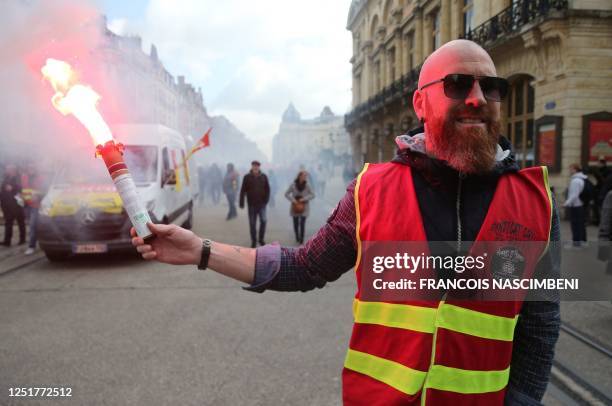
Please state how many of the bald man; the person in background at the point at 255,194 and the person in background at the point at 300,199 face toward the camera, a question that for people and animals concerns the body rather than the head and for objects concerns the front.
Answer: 3

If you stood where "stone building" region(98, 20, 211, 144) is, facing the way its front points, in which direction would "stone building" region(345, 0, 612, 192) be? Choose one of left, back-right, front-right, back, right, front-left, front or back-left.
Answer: front-right

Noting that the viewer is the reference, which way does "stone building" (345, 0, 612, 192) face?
facing the viewer and to the left of the viewer

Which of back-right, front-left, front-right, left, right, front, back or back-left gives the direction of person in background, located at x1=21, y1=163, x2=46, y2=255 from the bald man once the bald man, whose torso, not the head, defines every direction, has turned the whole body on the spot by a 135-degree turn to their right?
front

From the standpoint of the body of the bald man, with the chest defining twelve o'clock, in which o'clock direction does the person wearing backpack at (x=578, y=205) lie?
The person wearing backpack is roughly at 7 o'clock from the bald man.

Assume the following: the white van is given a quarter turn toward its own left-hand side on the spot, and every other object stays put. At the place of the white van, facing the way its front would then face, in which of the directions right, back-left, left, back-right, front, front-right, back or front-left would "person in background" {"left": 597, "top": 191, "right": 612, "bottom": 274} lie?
front

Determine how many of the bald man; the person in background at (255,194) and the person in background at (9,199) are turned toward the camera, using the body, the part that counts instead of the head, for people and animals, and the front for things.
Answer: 3

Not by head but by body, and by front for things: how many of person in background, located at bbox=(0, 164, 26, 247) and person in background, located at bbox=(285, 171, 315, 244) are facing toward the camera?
2

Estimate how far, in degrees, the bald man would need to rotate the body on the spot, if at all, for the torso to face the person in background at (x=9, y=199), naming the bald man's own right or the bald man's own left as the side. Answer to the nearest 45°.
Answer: approximately 135° to the bald man's own right

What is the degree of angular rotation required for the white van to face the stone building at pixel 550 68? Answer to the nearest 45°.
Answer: approximately 135° to its left

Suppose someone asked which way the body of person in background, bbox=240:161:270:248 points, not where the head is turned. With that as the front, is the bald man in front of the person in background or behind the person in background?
in front

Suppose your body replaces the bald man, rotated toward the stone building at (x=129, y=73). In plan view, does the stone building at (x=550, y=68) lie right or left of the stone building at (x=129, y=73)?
right

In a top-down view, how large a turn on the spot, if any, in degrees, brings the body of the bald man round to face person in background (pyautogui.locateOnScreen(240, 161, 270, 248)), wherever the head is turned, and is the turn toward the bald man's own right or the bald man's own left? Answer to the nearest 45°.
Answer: approximately 180°

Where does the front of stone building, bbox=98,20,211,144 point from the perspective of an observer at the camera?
facing the viewer and to the right of the viewer
